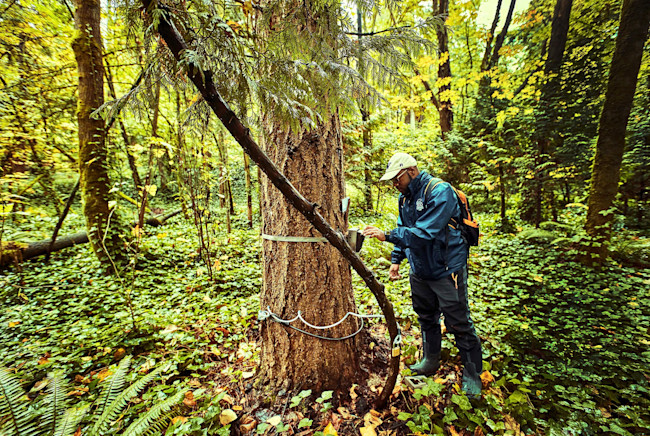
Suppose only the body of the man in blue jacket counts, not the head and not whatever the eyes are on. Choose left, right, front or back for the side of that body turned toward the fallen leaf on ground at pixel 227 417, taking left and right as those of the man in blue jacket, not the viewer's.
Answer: front

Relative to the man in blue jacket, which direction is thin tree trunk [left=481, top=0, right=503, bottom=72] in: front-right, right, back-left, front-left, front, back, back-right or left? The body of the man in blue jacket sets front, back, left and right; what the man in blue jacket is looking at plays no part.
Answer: back-right

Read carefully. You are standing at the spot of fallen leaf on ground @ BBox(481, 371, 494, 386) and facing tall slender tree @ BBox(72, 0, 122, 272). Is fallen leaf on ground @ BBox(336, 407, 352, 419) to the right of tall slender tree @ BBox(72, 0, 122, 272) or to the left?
left

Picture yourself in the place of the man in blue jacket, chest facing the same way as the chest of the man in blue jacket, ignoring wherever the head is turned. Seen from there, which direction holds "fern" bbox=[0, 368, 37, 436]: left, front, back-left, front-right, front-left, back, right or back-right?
front

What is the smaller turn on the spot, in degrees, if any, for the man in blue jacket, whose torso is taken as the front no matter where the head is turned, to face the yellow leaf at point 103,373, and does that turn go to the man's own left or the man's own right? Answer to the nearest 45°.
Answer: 0° — they already face it

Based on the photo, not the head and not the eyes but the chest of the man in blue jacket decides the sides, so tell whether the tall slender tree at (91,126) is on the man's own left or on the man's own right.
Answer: on the man's own right

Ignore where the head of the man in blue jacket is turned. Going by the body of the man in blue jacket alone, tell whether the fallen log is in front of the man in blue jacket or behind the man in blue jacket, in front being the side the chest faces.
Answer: in front

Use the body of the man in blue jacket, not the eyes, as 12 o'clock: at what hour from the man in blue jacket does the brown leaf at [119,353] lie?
The brown leaf is roughly at 1 o'clock from the man in blue jacket.

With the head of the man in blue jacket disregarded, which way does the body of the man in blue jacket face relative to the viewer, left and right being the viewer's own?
facing the viewer and to the left of the viewer

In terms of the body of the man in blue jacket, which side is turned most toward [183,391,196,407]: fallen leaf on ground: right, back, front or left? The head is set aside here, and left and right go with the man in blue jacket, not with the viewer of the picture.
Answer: front

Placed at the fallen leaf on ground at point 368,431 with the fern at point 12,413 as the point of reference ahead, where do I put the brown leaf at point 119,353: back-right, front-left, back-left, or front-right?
front-right
